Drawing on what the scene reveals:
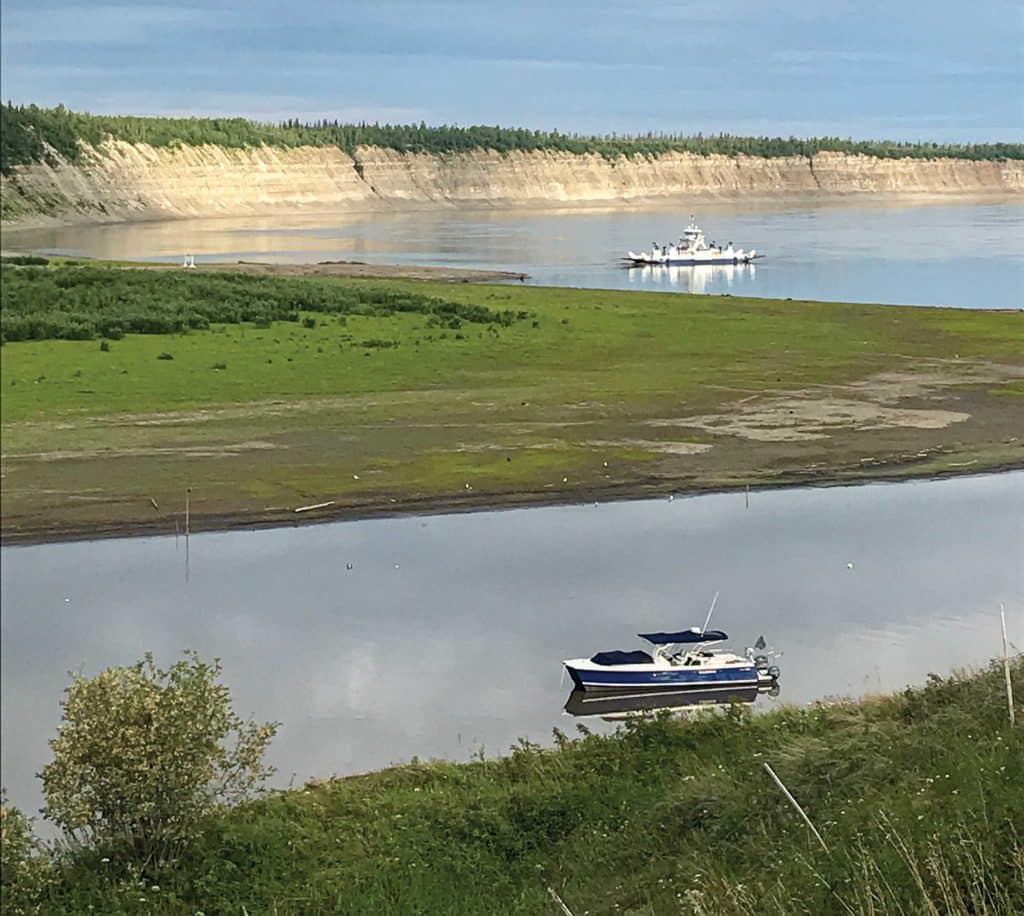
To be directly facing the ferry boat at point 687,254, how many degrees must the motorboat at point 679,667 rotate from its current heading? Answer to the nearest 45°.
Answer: approximately 90° to its right

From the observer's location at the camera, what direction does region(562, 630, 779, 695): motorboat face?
facing to the left of the viewer

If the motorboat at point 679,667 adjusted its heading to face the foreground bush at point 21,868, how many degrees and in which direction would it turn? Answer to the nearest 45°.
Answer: approximately 45° to its left

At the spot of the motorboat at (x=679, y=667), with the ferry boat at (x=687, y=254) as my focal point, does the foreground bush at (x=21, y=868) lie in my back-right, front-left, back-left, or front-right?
back-left
